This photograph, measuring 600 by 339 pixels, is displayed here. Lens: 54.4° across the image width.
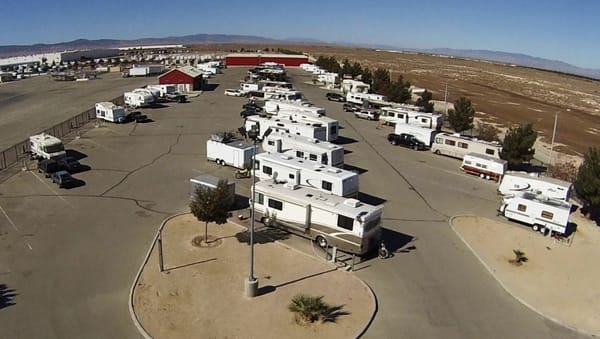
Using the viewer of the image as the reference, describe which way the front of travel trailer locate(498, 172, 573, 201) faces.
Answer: facing to the left of the viewer

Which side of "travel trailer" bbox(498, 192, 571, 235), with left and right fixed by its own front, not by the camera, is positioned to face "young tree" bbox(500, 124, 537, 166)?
right

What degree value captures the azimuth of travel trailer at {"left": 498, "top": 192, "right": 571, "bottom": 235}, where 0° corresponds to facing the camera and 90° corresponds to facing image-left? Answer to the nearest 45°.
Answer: approximately 90°
